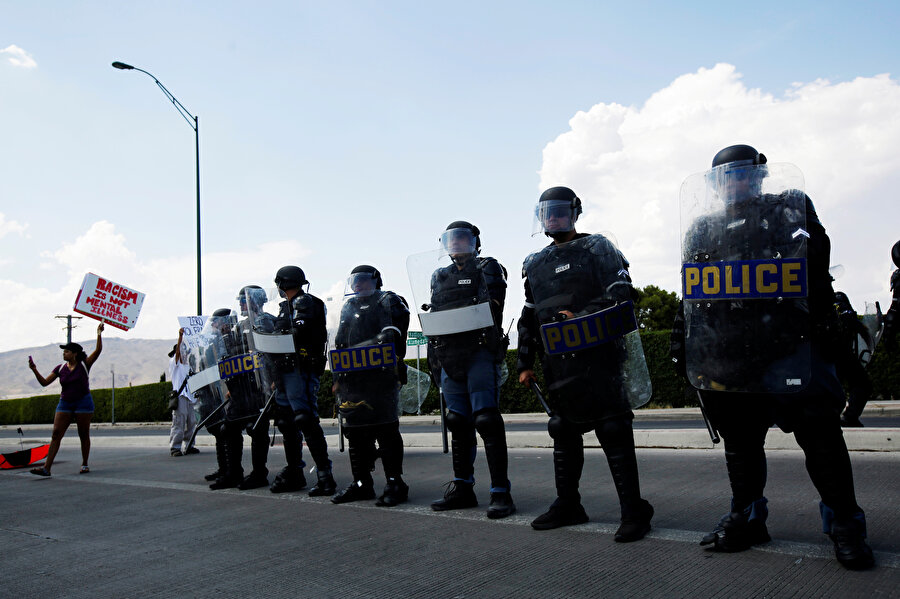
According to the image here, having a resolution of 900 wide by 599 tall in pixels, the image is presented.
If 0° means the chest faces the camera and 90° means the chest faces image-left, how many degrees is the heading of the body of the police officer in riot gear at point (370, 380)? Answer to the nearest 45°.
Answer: approximately 45°

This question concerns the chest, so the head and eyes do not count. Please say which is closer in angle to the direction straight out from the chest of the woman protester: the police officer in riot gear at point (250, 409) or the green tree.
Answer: the police officer in riot gear

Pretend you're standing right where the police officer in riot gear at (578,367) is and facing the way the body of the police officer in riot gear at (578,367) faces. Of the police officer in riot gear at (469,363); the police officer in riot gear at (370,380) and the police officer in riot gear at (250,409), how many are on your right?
3

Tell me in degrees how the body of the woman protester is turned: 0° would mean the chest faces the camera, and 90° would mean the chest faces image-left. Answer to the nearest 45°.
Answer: approximately 45°

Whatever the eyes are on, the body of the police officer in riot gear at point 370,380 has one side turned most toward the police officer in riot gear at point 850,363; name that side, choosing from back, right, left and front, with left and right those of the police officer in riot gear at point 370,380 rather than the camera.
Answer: left
